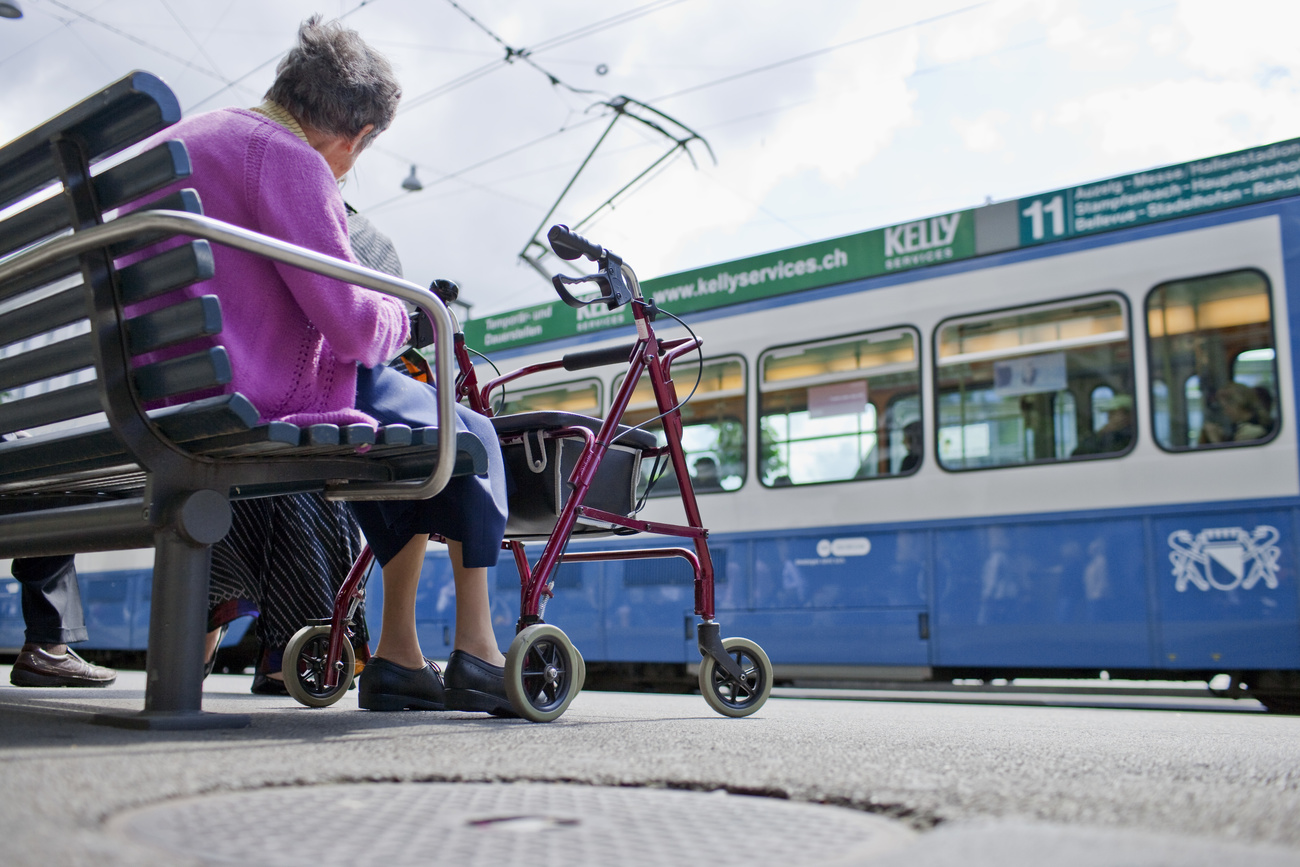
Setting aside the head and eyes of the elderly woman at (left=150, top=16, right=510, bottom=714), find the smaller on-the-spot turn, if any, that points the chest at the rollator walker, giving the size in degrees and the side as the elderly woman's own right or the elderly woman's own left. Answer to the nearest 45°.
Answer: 0° — they already face it

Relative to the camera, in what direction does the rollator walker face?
facing away from the viewer and to the right of the viewer

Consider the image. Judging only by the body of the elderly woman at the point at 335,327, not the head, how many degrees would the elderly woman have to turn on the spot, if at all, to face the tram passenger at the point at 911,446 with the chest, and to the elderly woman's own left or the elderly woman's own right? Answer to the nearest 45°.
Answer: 0° — they already face them

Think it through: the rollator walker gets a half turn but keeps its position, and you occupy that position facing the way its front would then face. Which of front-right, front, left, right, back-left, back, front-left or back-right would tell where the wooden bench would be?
front

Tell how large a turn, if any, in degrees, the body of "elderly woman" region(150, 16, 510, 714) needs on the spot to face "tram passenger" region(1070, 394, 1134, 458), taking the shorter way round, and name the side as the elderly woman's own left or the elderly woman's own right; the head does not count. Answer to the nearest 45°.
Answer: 0° — they already face them

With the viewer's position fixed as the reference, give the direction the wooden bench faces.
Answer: facing away from the viewer and to the right of the viewer

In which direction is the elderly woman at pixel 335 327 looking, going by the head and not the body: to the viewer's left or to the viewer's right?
to the viewer's right

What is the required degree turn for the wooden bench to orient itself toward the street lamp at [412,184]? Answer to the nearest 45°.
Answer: approximately 45° to its left

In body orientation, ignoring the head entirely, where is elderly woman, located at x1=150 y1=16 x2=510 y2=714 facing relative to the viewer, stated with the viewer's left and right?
facing away from the viewer and to the right of the viewer
